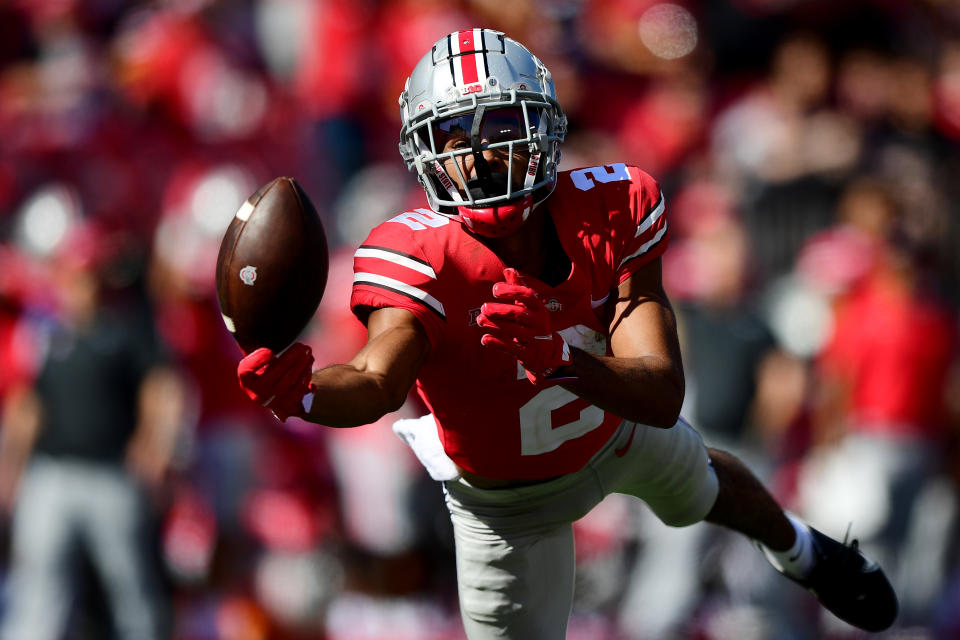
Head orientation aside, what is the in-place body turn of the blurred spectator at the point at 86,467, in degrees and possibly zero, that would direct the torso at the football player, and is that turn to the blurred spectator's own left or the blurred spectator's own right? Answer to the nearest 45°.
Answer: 0° — they already face them

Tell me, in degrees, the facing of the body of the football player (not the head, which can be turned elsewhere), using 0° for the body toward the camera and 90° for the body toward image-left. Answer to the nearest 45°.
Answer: approximately 0°

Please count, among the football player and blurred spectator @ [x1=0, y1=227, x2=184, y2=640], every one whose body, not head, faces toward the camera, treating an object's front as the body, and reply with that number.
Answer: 2

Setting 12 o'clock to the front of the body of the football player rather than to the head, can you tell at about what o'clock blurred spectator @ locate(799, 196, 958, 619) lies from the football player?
The blurred spectator is roughly at 7 o'clock from the football player.

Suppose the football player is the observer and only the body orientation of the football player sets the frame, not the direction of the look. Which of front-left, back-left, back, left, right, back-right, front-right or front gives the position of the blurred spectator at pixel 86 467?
back-right

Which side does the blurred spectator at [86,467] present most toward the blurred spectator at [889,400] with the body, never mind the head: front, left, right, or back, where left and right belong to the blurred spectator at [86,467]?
left
